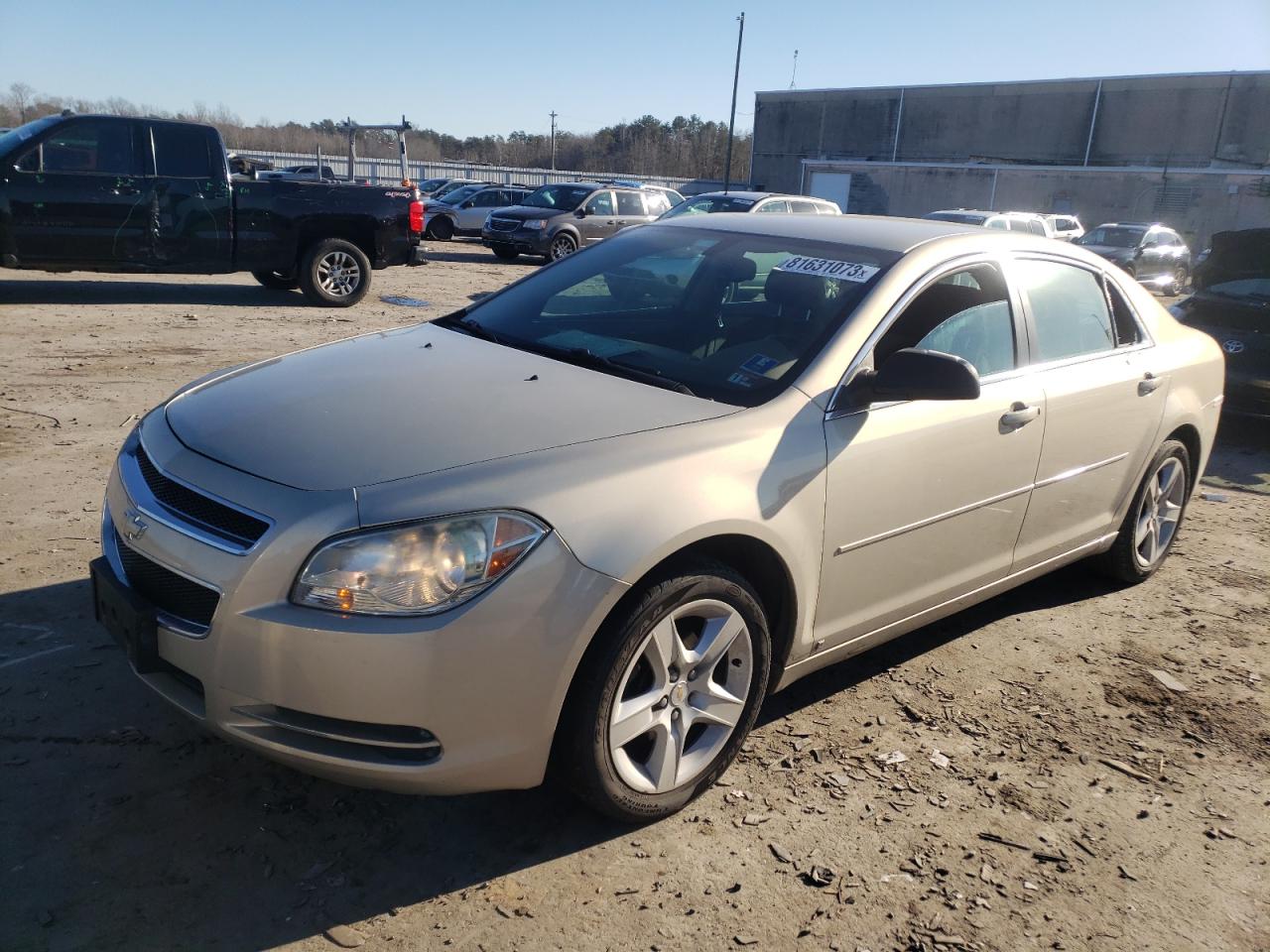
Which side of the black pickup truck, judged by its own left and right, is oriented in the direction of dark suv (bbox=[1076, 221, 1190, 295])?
back

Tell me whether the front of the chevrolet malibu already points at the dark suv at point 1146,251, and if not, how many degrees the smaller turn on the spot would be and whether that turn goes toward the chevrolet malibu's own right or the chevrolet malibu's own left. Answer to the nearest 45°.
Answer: approximately 180°

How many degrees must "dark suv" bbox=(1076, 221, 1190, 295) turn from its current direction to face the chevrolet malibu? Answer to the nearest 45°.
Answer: approximately 45° to its left

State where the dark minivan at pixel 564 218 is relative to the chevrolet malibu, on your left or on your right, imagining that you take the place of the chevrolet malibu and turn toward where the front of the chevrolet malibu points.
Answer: on your right

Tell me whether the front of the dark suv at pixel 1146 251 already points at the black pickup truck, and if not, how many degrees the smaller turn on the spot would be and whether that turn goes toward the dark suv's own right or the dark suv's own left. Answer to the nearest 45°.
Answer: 0° — it already faces it

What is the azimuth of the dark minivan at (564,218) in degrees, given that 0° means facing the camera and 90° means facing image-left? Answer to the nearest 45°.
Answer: approximately 45°

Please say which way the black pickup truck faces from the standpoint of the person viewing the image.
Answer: facing to the left of the viewer

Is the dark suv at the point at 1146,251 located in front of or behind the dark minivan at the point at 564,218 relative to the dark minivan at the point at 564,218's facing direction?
behind
